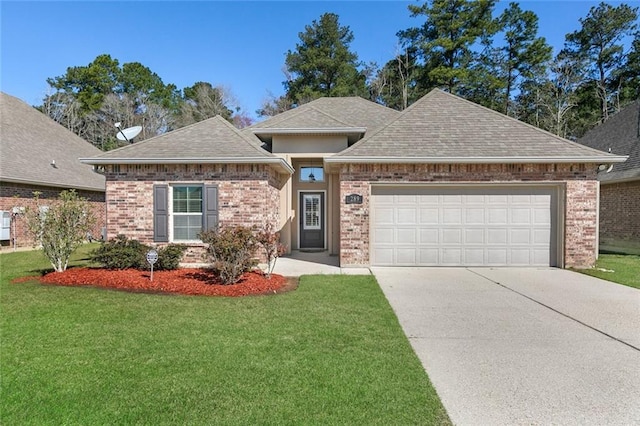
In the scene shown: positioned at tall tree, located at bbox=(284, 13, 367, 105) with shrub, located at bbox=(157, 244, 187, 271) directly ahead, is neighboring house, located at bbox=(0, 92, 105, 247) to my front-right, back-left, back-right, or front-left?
front-right

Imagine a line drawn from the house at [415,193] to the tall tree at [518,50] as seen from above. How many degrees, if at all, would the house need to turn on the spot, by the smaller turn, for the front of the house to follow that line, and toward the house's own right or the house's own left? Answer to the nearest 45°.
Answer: approximately 135° to the house's own left

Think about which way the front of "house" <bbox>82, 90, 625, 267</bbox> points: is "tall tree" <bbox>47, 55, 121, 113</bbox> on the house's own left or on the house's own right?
on the house's own right

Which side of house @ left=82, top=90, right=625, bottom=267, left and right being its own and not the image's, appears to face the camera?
front

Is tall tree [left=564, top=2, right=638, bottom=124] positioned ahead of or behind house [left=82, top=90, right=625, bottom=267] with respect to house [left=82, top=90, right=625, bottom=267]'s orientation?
behind

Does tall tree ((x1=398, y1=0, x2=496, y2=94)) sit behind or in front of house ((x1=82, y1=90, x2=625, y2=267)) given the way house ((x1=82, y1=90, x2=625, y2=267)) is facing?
behind

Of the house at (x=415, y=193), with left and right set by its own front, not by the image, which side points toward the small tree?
right

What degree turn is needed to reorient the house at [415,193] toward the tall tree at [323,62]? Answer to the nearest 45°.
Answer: approximately 180°

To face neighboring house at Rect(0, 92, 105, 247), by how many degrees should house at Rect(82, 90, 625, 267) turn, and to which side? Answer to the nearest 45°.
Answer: approximately 90° to its right

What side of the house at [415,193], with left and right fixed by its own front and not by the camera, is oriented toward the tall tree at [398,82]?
back

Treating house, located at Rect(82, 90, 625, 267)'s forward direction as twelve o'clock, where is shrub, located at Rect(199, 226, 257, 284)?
The shrub is roughly at 2 o'clock from the house.

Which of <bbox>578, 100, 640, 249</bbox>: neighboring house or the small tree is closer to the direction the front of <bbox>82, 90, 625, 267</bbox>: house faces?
the small tree
